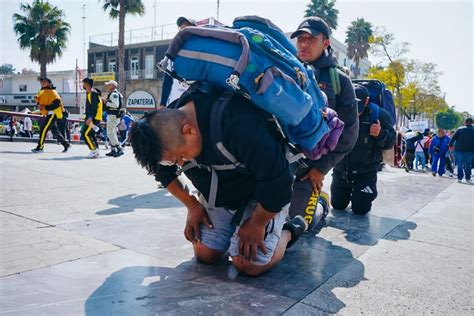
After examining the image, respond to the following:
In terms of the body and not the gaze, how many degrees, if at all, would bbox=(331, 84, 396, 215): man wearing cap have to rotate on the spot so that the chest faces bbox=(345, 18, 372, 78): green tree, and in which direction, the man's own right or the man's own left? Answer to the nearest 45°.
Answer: approximately 135° to the man's own right

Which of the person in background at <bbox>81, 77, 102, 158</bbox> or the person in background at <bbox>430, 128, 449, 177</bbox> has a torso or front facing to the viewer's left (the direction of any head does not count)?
the person in background at <bbox>81, 77, 102, 158</bbox>

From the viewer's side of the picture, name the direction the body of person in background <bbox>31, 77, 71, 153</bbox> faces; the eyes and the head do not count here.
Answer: to the viewer's left

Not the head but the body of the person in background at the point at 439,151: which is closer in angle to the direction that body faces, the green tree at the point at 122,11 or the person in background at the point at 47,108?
the person in background

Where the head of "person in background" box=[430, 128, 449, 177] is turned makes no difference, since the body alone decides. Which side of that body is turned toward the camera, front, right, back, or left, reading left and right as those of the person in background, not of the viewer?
front

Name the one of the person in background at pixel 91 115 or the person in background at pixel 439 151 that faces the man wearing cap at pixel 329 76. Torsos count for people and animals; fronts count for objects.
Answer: the person in background at pixel 439 151

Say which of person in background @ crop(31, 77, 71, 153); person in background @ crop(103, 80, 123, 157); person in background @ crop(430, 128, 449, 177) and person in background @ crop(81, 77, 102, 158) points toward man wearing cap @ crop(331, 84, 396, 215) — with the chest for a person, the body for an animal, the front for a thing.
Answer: person in background @ crop(430, 128, 449, 177)

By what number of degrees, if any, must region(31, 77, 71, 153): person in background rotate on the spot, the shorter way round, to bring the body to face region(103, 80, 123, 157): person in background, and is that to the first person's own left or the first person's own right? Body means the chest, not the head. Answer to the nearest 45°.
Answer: approximately 135° to the first person's own left

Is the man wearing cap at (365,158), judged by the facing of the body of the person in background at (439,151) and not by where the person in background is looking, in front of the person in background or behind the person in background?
in front

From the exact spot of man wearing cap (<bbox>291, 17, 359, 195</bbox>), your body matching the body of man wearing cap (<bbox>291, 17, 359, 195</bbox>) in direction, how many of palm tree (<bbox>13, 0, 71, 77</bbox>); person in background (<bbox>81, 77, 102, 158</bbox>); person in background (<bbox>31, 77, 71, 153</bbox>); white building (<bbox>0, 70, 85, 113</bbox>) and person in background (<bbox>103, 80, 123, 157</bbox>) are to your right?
5

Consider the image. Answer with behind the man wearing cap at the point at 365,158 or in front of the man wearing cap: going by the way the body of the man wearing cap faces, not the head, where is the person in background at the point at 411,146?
behind

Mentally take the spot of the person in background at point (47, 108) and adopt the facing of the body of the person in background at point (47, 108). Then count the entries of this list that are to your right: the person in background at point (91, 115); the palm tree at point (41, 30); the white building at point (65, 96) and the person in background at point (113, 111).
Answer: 2

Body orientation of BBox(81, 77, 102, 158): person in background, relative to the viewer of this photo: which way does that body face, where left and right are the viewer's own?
facing to the left of the viewer

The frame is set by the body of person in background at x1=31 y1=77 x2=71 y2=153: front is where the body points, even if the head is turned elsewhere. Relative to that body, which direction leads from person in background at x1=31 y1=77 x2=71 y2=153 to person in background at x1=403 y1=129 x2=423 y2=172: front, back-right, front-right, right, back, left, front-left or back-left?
back

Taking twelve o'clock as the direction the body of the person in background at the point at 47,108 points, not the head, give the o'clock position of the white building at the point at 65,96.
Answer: The white building is roughly at 3 o'clock from the person in background.

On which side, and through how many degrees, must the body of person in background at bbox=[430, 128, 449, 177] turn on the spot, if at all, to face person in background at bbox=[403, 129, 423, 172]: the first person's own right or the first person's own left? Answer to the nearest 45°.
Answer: approximately 135° to the first person's own right

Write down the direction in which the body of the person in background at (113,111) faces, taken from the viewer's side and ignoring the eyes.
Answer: to the viewer's left
